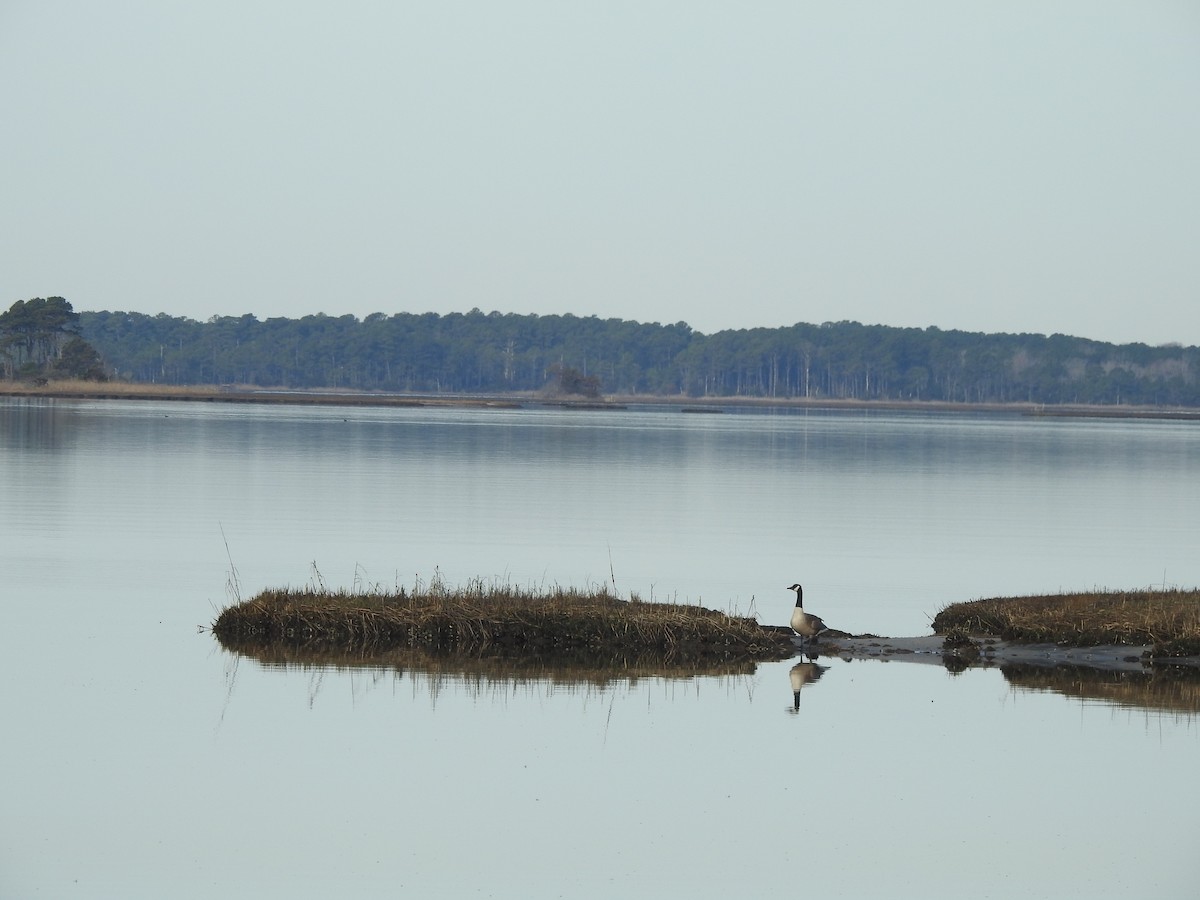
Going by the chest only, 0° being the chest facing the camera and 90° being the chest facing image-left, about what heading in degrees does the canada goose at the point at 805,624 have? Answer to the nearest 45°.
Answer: approximately 45°

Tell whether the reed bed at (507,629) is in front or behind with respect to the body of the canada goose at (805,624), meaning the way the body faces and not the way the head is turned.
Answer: in front

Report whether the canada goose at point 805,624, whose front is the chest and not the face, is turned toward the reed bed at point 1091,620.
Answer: no
